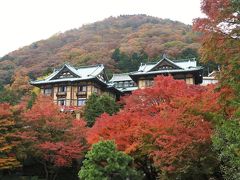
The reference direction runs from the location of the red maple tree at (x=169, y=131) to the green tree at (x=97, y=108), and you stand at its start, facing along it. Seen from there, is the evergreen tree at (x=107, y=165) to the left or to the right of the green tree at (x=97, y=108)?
left

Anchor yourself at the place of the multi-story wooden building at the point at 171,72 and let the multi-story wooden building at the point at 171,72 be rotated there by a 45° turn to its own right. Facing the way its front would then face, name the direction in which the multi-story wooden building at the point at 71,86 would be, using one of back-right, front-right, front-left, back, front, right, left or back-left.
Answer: front-right

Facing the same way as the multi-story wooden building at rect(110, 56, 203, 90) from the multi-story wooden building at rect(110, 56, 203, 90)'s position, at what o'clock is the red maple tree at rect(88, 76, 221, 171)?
The red maple tree is roughly at 12 o'clock from the multi-story wooden building.

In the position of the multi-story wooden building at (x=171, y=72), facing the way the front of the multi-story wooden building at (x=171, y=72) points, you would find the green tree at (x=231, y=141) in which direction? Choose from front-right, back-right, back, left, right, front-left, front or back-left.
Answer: front

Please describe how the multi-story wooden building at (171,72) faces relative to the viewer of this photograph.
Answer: facing the viewer

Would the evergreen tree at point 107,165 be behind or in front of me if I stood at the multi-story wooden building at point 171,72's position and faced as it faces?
in front

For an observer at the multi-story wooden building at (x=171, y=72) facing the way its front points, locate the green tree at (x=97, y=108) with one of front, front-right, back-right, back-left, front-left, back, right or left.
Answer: front-right

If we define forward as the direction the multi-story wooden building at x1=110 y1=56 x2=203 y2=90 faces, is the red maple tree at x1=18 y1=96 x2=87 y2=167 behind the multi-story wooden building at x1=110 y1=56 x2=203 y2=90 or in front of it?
in front

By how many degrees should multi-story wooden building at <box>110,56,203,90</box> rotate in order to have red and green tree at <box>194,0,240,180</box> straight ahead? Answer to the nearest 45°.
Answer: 0° — it already faces it

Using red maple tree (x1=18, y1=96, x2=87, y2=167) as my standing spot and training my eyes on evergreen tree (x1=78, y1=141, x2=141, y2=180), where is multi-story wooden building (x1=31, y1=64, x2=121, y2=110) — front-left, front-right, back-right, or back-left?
back-left

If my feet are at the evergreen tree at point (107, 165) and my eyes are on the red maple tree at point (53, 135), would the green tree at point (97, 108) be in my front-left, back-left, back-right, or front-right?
front-right
